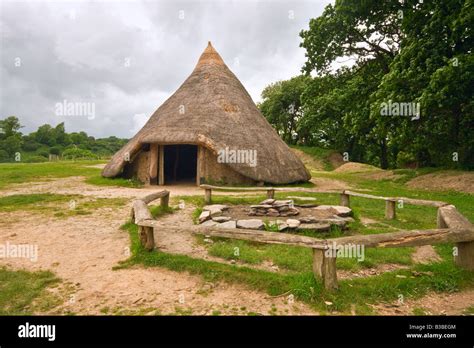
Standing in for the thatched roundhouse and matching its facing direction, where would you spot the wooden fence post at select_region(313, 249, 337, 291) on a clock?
The wooden fence post is roughly at 12 o'clock from the thatched roundhouse.

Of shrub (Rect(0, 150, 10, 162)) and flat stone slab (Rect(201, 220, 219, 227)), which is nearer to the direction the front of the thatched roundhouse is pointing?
the flat stone slab

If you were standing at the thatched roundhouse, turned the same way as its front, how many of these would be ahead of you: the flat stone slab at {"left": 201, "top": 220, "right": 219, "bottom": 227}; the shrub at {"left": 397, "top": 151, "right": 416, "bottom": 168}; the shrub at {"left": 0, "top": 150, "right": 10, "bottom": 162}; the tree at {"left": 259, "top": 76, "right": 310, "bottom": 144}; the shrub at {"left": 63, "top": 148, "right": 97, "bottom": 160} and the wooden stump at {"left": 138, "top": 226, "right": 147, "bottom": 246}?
2

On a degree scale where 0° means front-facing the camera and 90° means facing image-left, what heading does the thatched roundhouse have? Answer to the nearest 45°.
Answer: approximately 0°

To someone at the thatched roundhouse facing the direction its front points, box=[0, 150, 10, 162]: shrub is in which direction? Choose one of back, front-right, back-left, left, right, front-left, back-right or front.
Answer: back-right

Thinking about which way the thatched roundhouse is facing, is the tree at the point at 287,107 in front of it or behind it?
behind

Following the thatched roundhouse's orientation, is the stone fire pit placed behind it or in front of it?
in front

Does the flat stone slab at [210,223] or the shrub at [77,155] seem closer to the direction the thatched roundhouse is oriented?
the flat stone slab

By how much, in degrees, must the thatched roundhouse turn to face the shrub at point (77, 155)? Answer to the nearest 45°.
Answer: approximately 135° to its right

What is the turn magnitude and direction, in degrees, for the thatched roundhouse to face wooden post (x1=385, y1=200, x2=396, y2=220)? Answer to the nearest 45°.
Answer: approximately 45° to its left

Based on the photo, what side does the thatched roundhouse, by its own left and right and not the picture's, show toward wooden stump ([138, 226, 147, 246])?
front

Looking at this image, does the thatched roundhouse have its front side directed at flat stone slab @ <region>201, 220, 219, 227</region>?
yes
